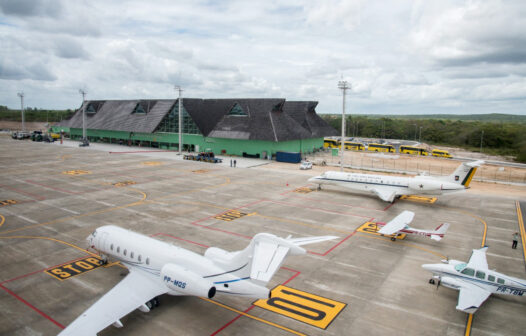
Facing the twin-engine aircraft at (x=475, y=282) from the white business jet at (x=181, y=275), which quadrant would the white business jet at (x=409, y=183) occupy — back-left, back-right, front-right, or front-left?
front-left

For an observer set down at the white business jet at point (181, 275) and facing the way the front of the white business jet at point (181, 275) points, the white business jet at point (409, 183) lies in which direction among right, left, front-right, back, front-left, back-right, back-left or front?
right

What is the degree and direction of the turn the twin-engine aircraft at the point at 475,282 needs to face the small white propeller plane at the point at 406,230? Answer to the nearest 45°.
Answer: approximately 45° to its right

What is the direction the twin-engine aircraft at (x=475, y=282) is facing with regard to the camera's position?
facing to the left of the viewer

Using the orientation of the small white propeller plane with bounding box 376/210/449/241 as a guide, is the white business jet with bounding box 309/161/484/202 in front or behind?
in front

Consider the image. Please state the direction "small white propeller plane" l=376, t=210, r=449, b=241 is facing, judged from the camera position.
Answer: facing away from the viewer and to the left of the viewer

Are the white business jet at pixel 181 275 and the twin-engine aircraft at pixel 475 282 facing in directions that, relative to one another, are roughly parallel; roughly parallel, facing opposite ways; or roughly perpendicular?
roughly parallel

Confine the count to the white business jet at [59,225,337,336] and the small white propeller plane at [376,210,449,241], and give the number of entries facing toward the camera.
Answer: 0
